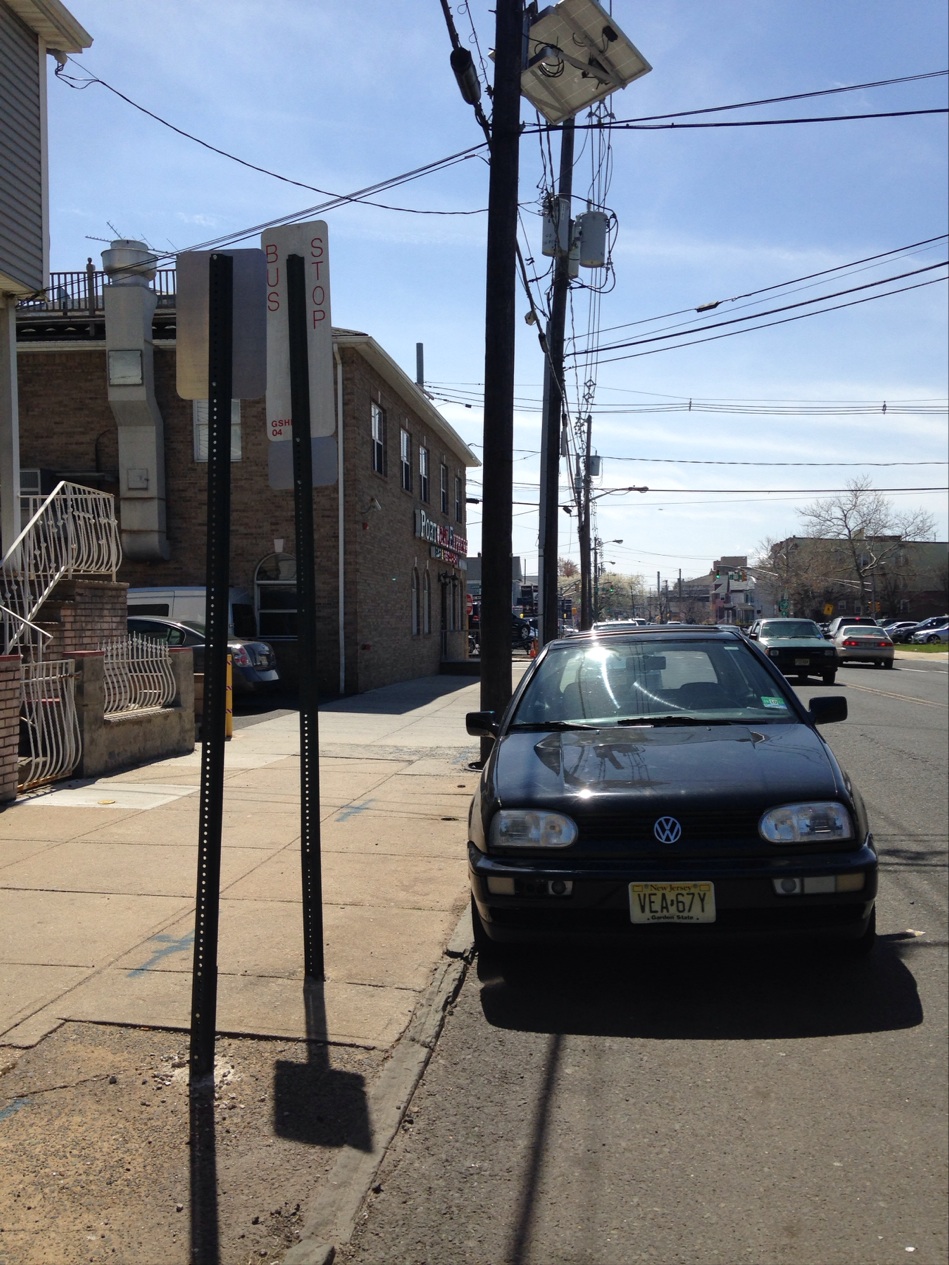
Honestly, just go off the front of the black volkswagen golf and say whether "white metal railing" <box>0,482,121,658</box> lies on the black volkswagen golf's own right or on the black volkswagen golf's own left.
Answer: on the black volkswagen golf's own right

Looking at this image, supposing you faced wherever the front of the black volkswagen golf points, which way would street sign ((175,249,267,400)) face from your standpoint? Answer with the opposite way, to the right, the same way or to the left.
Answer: the opposite way

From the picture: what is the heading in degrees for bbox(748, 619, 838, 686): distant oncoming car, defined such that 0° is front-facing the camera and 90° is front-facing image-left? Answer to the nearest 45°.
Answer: approximately 0°

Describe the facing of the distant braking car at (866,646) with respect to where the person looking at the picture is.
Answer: facing away from the viewer

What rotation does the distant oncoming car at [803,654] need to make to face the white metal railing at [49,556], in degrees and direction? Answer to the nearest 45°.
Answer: approximately 45° to its right

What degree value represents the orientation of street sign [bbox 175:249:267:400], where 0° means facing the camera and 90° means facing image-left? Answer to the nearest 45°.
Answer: approximately 180°

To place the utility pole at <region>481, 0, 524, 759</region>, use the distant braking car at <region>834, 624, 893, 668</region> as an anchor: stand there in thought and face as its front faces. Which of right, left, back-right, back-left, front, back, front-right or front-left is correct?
back

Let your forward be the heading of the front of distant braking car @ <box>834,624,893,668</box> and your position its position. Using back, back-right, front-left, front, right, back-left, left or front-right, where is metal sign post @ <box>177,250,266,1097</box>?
back

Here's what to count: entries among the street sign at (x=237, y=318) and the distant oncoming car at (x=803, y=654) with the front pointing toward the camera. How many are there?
1

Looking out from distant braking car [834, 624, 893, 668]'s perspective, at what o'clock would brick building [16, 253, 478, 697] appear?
The brick building is roughly at 7 o'clock from the distant braking car.

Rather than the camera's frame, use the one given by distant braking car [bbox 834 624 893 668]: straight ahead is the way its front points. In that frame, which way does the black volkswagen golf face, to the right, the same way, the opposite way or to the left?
the opposite way

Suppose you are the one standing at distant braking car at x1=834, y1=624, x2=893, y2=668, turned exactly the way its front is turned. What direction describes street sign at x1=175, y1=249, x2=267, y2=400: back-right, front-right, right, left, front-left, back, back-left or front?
back
